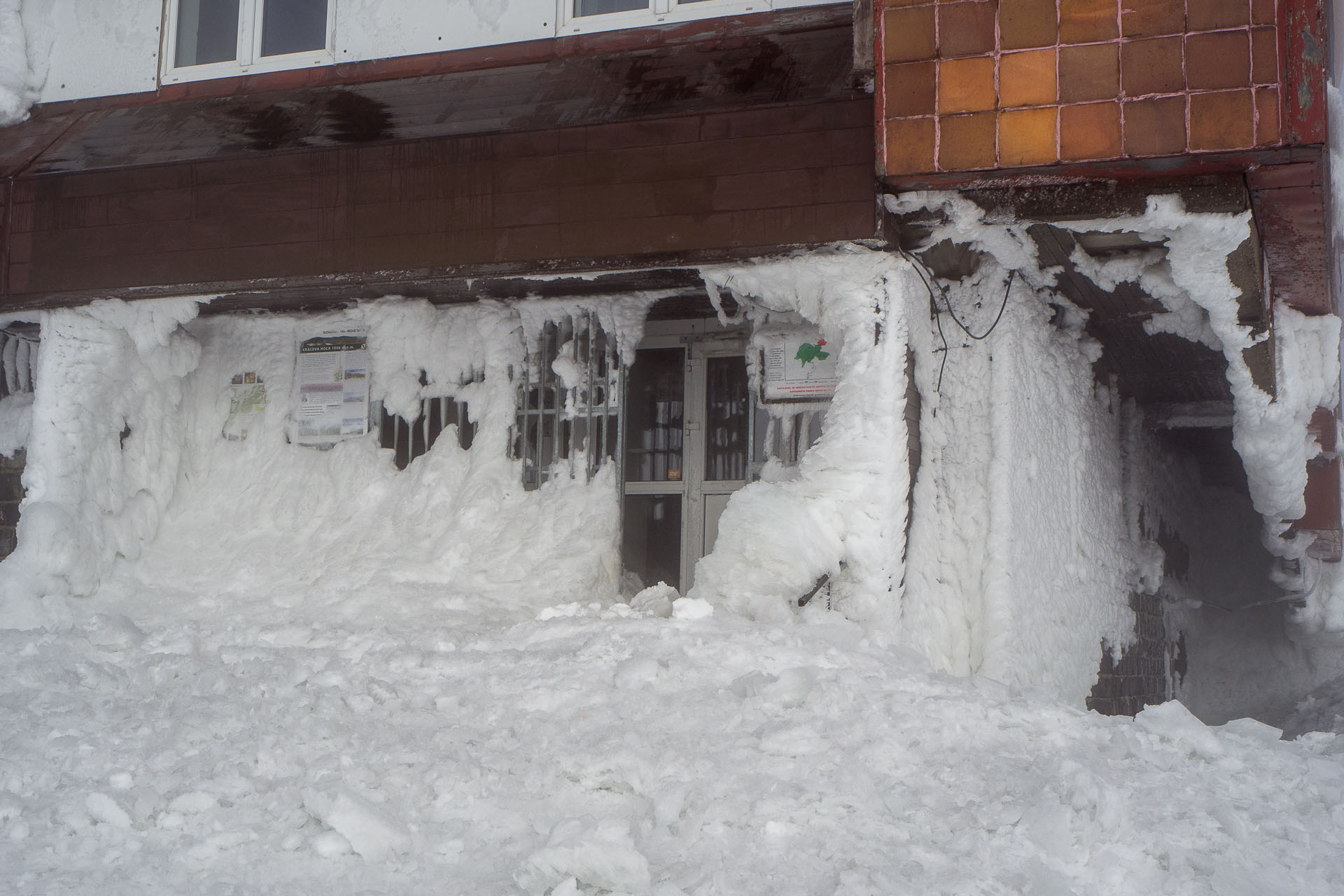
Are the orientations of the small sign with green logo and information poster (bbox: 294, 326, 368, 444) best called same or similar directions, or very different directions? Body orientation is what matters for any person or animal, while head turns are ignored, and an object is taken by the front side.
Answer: same or similar directions

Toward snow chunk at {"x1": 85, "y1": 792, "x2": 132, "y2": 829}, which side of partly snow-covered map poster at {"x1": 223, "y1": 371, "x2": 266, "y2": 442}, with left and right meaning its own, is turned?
front

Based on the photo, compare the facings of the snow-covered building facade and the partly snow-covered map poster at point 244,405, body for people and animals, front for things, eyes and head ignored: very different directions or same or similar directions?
same or similar directions

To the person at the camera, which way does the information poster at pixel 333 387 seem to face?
facing the viewer

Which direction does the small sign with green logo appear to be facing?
toward the camera

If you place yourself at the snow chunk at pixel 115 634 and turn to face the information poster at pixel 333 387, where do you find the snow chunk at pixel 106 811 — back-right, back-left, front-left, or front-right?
back-right

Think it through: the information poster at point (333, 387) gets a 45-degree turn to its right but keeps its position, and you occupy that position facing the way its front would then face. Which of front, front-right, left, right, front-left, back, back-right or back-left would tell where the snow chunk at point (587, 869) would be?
front-left

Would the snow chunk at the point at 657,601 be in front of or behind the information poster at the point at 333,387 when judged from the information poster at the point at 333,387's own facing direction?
in front

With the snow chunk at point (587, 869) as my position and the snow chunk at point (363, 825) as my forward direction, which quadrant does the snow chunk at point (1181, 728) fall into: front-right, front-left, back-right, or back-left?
back-right

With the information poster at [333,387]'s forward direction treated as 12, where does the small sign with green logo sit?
The small sign with green logo is roughly at 10 o'clock from the information poster.

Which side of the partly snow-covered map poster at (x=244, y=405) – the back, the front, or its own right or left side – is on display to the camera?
front

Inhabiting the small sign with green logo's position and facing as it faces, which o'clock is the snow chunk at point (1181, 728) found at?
The snow chunk is roughly at 11 o'clock from the small sign with green logo.

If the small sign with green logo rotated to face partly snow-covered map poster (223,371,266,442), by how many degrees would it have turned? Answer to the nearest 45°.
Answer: approximately 90° to its right

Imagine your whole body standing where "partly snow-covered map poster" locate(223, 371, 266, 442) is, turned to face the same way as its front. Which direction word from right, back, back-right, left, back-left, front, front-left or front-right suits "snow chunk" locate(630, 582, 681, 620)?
front-left

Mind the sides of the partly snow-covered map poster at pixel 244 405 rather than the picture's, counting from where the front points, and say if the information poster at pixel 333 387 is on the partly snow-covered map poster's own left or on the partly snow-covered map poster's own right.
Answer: on the partly snow-covered map poster's own left

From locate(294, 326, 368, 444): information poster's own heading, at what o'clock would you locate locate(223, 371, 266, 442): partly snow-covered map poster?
The partly snow-covered map poster is roughly at 4 o'clock from the information poster.

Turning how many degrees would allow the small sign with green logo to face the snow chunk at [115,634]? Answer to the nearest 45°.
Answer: approximately 90° to its right
